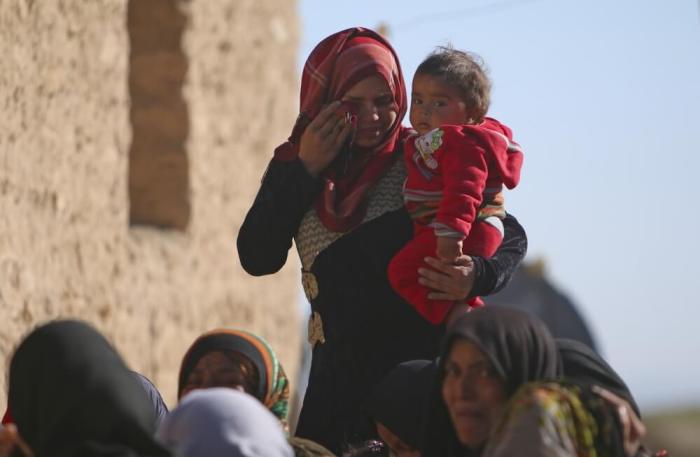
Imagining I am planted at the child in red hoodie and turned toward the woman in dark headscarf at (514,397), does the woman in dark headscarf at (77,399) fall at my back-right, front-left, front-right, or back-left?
front-right

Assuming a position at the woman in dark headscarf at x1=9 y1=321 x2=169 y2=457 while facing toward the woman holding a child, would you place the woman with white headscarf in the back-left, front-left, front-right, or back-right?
front-right

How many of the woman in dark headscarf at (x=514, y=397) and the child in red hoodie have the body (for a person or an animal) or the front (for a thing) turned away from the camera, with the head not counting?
0

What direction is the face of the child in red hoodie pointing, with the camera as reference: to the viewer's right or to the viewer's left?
to the viewer's left

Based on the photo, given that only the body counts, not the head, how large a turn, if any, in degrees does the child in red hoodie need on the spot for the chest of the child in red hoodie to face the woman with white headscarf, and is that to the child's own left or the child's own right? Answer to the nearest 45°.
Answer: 0° — they already face them

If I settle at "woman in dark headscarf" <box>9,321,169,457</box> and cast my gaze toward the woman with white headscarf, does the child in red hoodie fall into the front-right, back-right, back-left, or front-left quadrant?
front-left

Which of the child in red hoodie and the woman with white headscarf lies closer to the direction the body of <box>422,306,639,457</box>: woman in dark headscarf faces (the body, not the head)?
the woman with white headscarf

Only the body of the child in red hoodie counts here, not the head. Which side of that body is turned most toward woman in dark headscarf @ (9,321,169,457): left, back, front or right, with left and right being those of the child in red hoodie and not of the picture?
front

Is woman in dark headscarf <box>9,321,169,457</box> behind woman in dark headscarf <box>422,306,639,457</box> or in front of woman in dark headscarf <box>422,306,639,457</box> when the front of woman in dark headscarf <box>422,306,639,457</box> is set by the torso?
in front

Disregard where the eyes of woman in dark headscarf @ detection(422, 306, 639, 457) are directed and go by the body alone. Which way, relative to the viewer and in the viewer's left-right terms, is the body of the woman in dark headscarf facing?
facing the viewer and to the left of the viewer
